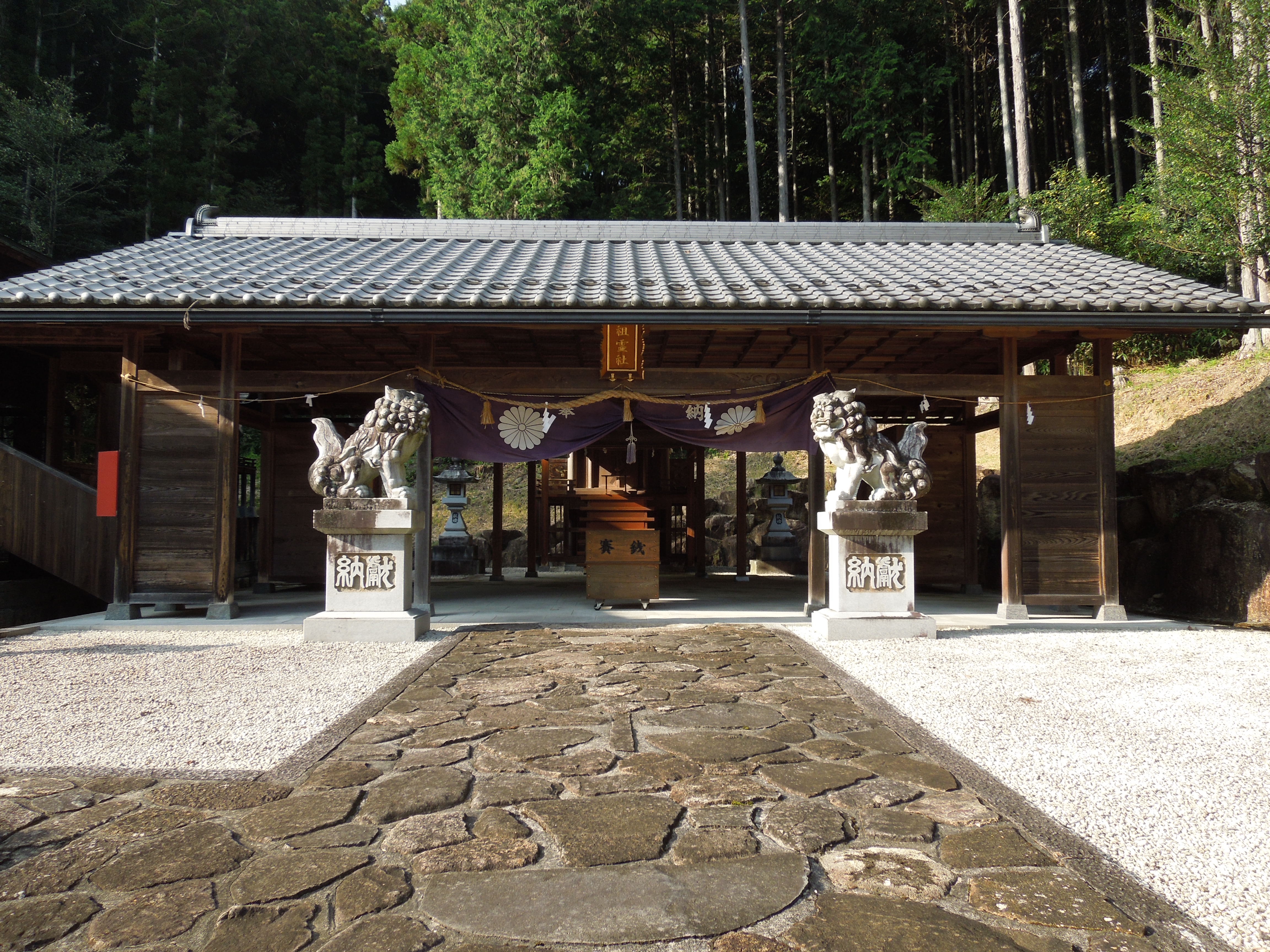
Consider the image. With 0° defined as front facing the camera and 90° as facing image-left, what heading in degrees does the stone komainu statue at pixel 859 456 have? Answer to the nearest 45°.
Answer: approximately 90°

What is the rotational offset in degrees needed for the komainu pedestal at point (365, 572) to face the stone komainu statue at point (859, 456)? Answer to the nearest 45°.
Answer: approximately 90° to its left

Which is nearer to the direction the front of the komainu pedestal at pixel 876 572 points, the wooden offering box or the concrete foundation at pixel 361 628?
the concrete foundation

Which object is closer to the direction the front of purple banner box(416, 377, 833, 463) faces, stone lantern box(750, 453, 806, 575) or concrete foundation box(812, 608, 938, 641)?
the concrete foundation

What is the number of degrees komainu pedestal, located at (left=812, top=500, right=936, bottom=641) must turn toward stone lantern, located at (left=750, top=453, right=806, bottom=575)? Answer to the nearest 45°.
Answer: approximately 180°

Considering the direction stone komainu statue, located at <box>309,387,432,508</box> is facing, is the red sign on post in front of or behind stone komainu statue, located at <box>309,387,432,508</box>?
behind

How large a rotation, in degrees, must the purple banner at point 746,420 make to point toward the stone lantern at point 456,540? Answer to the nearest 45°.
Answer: approximately 135° to its right

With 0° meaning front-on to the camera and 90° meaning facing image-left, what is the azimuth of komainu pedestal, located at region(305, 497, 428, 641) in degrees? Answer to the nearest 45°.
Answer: approximately 0°

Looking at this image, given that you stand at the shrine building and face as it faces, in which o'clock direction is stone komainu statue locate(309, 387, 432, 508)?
The stone komainu statue is roughly at 2 o'clock from the shrine building.

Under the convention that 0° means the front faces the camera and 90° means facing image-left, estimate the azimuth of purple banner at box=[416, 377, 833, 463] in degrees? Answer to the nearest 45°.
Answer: approximately 0°
